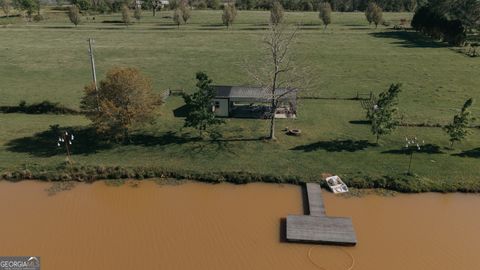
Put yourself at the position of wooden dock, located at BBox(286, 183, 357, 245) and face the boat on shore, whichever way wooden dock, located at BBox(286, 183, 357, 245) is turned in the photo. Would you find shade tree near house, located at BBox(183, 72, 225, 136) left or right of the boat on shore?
left

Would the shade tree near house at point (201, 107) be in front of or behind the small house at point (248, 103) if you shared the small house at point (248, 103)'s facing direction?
in front

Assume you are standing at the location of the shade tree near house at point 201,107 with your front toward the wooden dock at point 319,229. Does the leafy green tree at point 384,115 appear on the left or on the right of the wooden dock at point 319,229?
left

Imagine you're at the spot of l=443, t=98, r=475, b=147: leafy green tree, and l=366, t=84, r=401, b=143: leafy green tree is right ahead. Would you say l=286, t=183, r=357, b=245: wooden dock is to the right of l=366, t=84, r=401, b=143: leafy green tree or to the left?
left

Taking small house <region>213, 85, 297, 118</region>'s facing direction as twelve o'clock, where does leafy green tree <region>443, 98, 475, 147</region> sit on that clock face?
The leafy green tree is roughly at 10 o'clock from the small house.

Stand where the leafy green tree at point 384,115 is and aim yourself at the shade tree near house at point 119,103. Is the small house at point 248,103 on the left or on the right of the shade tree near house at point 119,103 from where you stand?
right

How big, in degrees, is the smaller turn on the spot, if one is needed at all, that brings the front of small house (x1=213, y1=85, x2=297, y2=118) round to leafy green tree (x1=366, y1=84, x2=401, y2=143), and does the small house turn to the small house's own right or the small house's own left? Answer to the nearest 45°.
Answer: approximately 45° to the small house's own left

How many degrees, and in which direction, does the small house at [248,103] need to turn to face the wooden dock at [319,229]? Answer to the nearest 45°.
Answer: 0° — it already faces it

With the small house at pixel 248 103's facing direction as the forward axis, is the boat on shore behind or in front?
in front

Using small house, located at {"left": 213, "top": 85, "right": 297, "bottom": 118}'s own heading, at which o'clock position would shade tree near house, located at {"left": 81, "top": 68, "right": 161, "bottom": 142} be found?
The shade tree near house is roughly at 2 o'clock from the small house.

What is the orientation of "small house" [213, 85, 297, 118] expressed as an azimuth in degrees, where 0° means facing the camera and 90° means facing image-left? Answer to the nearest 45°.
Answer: approximately 0°
